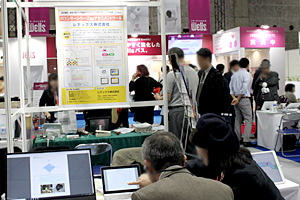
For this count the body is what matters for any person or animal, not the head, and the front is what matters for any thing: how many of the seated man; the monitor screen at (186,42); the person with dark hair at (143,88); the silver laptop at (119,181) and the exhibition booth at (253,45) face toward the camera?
3

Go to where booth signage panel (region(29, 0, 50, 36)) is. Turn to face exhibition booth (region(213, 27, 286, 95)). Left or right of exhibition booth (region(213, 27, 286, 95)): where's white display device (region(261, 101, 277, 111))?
right

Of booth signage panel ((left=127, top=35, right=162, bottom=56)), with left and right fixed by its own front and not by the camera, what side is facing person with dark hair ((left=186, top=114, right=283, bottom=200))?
front

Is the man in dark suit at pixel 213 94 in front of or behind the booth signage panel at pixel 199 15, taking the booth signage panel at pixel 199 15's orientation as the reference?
in front

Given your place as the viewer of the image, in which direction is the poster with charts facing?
facing the viewer

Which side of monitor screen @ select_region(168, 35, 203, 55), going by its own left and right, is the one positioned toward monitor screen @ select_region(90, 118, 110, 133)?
front

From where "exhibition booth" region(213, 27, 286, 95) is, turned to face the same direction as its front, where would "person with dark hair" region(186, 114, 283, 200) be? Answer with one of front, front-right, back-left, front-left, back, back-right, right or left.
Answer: front

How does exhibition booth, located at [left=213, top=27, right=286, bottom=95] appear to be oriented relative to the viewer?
toward the camera

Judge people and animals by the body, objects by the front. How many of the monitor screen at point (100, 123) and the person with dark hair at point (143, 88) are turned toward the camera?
1

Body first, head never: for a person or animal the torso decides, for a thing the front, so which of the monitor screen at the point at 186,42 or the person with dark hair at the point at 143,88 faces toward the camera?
the monitor screen

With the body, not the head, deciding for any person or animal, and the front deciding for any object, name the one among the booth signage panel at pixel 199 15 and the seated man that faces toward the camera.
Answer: the booth signage panel

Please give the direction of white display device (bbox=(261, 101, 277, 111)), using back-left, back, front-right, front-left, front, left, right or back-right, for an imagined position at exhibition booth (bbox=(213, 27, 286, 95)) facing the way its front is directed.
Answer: front

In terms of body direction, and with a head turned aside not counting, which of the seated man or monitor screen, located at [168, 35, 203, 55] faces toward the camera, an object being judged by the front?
the monitor screen

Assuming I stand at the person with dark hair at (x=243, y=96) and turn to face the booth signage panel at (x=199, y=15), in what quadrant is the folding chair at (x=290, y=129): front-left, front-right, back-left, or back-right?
back-right

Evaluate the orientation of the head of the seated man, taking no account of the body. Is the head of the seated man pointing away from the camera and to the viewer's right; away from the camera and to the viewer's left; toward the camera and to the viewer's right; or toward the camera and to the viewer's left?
away from the camera and to the viewer's left
